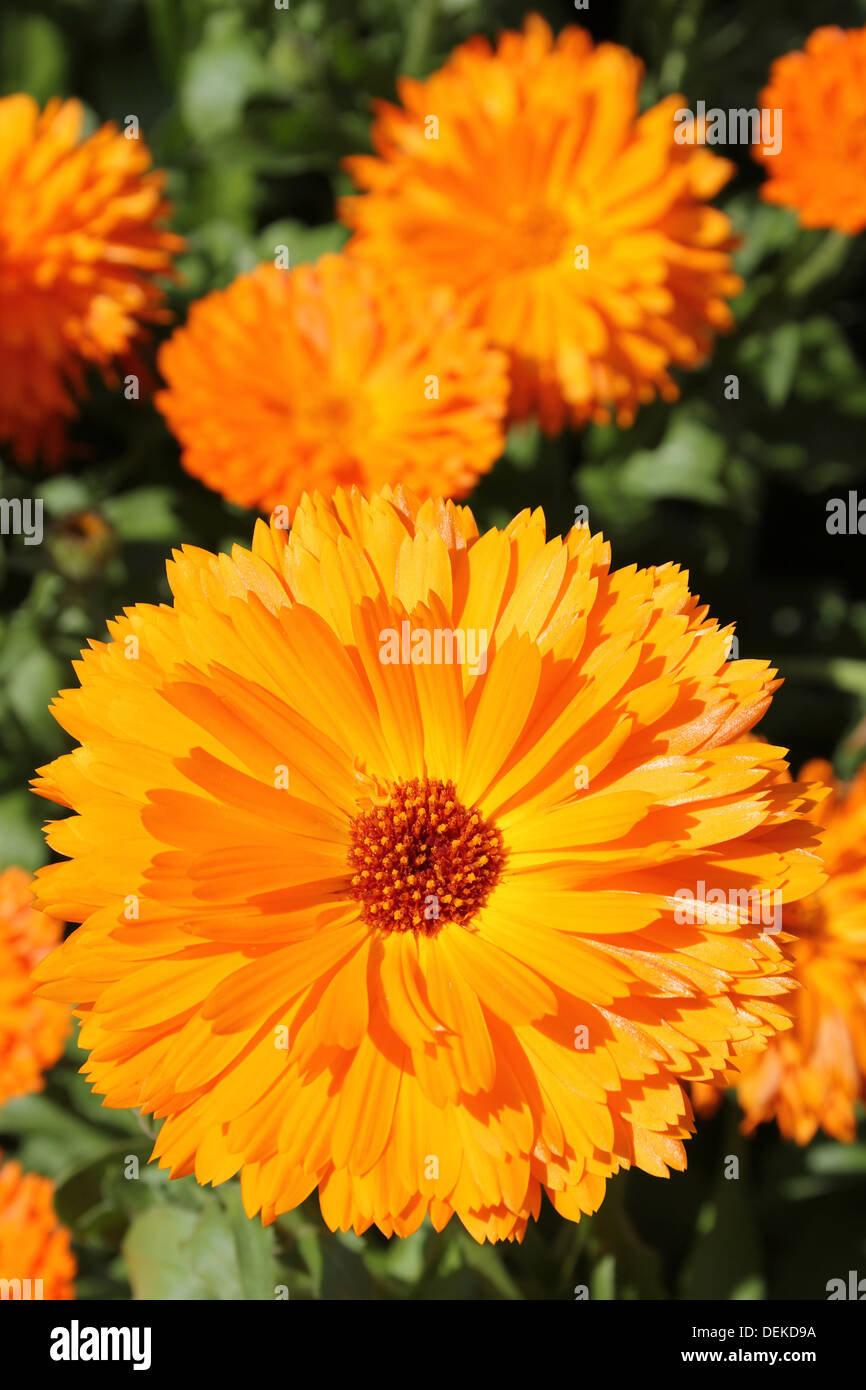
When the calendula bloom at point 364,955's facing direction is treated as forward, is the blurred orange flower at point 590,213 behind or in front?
behind

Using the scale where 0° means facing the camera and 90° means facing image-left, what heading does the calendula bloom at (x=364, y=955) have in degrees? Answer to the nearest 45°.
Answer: approximately 0°

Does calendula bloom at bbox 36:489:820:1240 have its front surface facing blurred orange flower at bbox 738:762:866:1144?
no

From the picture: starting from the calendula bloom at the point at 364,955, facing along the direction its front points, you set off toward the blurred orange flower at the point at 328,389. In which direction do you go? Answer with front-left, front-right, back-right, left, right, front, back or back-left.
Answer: back

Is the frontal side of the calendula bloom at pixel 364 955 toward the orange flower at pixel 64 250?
no
